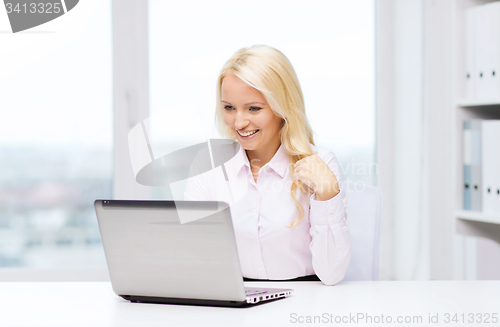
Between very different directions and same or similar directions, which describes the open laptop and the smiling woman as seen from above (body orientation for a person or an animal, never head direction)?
very different directions

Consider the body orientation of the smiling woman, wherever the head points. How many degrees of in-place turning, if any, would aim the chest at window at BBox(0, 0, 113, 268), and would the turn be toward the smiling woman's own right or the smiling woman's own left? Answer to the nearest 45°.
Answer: approximately 90° to the smiling woman's own right

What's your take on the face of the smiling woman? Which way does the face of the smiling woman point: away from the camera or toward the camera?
toward the camera

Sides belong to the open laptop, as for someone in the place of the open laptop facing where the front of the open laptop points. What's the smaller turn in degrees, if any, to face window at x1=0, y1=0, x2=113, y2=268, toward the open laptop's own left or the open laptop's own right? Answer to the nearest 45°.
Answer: approximately 45° to the open laptop's own left

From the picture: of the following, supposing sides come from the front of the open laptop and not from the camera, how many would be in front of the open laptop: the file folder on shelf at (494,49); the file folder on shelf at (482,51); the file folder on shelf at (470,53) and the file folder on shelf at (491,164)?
4

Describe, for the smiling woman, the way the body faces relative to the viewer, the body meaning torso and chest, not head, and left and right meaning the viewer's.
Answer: facing the viewer and to the left of the viewer

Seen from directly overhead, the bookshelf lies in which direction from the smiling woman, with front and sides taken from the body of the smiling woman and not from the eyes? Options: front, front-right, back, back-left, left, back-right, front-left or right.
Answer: back

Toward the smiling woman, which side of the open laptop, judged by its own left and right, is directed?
front

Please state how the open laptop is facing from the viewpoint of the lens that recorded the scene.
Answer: facing away from the viewer and to the right of the viewer

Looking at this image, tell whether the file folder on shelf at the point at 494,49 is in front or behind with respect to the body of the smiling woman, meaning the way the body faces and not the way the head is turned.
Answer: behind

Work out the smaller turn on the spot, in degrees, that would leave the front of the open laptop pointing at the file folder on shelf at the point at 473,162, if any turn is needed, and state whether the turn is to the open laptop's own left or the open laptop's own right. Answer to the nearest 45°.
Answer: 0° — it already faces it

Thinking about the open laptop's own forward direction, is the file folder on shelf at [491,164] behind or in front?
in front
